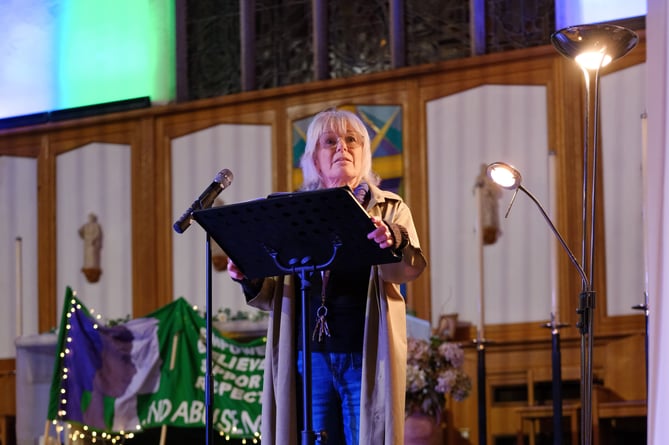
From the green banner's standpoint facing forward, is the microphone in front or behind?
in front

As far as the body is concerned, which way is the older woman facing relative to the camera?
toward the camera

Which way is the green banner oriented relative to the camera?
toward the camera

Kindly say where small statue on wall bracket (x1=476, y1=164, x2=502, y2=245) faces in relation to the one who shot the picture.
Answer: facing the viewer

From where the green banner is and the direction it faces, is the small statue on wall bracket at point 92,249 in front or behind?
behind

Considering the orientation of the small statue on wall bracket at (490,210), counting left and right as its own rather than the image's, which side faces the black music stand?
front

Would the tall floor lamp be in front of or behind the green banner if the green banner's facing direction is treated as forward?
in front

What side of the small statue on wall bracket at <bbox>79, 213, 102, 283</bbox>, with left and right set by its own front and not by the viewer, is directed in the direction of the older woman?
front

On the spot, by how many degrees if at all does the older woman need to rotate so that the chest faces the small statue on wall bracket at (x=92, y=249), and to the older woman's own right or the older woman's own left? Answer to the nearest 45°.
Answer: approximately 180°

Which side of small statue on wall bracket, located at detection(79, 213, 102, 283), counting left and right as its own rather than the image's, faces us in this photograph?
front
